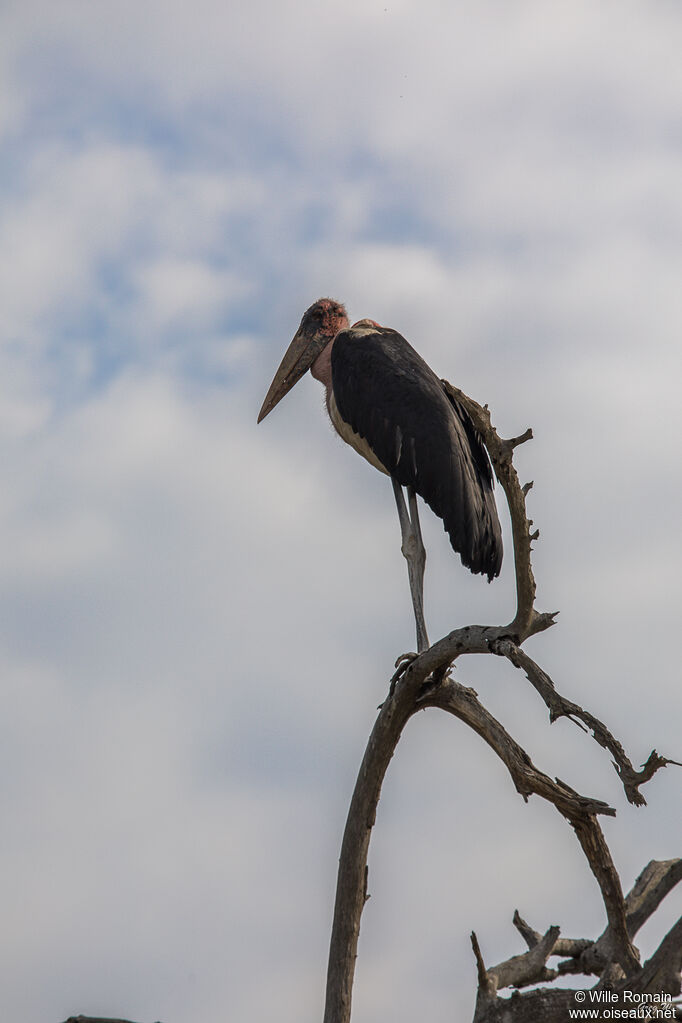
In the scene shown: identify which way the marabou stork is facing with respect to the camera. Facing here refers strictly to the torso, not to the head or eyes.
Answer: to the viewer's left
